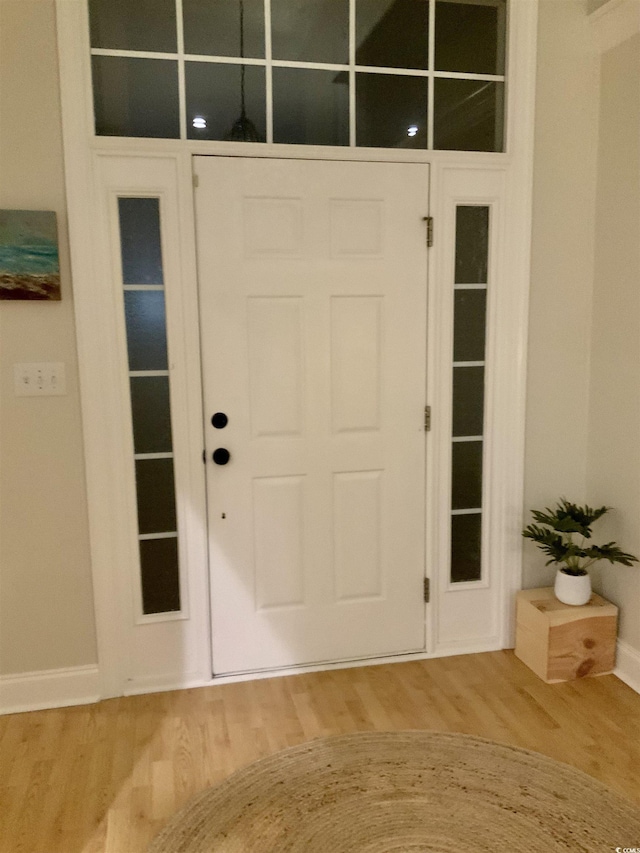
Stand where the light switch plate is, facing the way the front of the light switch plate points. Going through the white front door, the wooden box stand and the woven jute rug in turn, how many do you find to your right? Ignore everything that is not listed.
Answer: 0

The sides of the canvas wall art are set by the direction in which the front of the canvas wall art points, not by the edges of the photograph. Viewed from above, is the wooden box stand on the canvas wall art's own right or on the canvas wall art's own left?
on the canvas wall art's own left

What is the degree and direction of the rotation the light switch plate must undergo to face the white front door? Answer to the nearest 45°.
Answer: approximately 90° to its left

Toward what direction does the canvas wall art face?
toward the camera

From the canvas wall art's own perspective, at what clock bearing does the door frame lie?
The door frame is roughly at 9 o'clock from the canvas wall art.

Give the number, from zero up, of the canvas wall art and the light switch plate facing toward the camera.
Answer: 2

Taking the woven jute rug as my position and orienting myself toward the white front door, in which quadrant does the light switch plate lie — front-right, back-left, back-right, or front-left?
front-left

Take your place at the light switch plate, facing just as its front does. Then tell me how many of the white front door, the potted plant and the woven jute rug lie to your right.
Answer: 0

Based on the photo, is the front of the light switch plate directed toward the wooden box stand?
no

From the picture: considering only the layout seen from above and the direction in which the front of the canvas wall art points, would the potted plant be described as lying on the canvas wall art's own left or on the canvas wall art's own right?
on the canvas wall art's own left

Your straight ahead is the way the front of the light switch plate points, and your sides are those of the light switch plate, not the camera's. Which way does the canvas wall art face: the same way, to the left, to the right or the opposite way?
the same way

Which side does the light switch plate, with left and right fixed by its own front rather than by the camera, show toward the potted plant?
left

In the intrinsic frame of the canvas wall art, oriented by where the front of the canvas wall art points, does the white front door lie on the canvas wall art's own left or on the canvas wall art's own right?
on the canvas wall art's own left

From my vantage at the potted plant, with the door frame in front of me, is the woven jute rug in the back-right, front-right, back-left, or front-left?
front-left

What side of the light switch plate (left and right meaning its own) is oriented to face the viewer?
front
